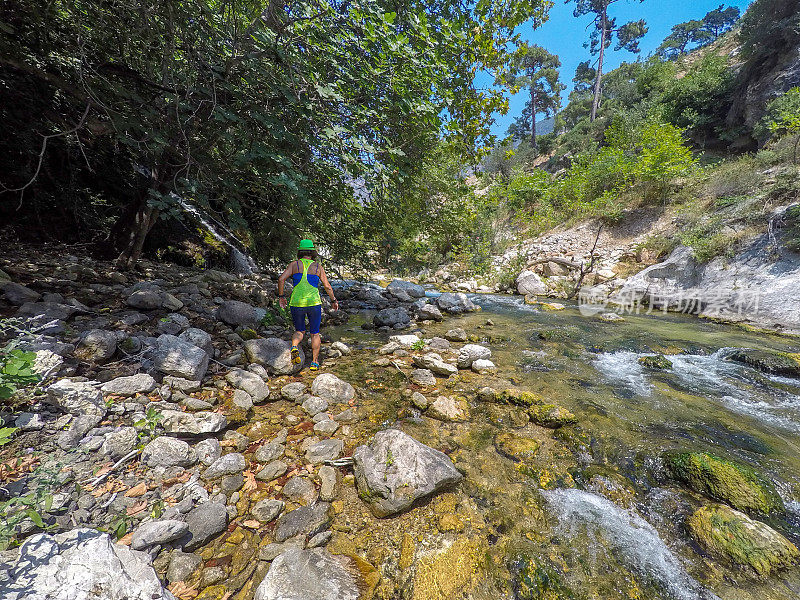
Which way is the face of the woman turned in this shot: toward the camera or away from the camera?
away from the camera

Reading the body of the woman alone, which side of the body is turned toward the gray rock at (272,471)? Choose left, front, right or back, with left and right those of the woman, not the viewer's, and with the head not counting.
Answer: back

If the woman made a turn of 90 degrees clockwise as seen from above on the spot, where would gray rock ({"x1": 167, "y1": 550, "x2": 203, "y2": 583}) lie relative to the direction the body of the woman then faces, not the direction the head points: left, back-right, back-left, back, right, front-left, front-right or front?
right

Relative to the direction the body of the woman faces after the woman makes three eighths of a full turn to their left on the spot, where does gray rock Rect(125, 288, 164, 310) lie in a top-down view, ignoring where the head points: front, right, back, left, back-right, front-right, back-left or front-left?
front-right

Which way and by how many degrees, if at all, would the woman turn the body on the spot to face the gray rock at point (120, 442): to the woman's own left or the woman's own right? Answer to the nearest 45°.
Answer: approximately 135° to the woman's own left

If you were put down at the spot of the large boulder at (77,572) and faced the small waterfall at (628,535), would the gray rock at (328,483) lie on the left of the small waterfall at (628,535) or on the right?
left

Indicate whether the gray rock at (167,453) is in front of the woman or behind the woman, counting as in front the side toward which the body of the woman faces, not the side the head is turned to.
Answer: behind

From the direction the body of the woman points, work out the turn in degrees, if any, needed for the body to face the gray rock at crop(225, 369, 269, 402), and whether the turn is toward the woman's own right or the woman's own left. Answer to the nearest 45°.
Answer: approximately 135° to the woman's own left

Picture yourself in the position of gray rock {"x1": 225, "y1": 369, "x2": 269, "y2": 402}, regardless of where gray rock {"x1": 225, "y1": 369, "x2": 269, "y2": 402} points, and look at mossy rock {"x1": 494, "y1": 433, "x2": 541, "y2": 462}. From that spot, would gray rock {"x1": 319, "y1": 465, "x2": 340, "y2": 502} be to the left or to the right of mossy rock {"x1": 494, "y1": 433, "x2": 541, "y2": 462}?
right

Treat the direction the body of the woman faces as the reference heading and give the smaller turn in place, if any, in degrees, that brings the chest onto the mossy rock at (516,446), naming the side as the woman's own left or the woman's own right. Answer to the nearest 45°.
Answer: approximately 135° to the woman's own right

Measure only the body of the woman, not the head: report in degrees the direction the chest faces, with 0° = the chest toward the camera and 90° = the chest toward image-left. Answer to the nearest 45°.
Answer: approximately 180°

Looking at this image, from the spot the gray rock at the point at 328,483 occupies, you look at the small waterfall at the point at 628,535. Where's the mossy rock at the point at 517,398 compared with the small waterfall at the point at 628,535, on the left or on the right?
left

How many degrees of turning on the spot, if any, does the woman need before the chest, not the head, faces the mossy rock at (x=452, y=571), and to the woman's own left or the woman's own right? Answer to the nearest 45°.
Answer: approximately 180°

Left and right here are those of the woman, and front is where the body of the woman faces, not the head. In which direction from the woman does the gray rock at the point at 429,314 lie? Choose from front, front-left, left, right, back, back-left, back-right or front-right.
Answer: front-right
